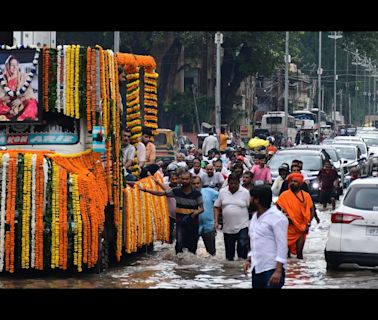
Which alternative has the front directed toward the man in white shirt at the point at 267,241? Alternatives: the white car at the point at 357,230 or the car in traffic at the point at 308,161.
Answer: the car in traffic

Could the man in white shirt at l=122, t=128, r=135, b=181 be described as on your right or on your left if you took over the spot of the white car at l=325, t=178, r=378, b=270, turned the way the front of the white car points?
on your left

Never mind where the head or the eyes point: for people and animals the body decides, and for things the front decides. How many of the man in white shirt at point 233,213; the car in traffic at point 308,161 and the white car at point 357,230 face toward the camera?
2

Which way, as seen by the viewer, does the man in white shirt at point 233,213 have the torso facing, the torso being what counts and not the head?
toward the camera

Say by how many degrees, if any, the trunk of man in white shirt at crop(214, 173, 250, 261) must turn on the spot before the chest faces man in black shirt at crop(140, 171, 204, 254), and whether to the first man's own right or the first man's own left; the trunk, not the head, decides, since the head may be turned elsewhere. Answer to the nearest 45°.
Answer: approximately 90° to the first man's own right

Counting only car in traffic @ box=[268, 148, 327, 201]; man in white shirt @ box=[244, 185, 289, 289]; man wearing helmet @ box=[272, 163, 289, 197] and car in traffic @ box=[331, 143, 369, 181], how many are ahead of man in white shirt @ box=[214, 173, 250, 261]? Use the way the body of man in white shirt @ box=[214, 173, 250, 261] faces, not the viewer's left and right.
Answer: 1

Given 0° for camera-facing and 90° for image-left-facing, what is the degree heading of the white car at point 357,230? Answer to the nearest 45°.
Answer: approximately 180°

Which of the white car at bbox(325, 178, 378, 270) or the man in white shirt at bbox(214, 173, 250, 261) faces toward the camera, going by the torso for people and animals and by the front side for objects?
the man in white shirt

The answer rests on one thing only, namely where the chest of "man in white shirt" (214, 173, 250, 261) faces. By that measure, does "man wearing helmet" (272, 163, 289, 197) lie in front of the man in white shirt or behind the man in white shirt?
behind

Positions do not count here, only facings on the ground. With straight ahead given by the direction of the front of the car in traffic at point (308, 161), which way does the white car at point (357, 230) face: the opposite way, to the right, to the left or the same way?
the opposite way
